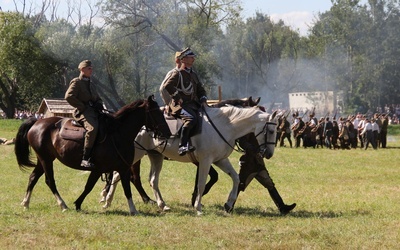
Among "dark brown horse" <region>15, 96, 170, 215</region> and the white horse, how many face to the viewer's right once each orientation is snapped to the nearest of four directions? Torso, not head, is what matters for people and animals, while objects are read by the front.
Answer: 2

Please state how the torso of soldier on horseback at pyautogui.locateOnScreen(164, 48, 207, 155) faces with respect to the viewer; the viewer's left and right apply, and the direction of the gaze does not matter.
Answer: facing the viewer and to the right of the viewer

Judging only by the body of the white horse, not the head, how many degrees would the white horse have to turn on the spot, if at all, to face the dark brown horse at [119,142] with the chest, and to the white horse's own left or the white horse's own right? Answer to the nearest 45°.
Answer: approximately 180°

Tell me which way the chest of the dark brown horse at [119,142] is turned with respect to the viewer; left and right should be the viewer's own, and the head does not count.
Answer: facing to the right of the viewer

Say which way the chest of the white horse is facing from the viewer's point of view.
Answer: to the viewer's right

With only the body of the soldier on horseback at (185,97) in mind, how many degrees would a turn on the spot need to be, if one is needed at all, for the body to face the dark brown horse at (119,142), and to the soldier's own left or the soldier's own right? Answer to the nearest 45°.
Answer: approximately 135° to the soldier's own right

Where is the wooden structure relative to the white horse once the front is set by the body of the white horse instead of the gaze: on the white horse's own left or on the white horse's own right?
on the white horse's own left

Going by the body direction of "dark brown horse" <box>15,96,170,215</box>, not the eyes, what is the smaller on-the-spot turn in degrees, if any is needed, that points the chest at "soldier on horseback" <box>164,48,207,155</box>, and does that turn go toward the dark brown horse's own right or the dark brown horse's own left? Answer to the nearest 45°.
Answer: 0° — it already faces them

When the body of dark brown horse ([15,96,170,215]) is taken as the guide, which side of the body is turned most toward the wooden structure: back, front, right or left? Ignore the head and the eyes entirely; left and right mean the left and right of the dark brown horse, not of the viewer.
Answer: left

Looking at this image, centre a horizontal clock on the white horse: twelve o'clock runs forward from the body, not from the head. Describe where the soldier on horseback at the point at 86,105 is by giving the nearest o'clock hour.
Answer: The soldier on horseback is roughly at 6 o'clock from the white horse.
